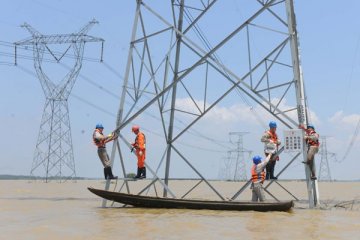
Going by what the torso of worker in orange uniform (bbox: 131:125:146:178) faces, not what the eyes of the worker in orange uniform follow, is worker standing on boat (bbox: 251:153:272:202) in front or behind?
behind

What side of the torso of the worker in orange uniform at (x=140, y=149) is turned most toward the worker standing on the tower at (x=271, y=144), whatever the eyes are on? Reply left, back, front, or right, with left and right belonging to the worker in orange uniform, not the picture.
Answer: back

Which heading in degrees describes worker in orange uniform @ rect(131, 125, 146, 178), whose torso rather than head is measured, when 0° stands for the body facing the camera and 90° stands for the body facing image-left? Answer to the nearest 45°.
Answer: approximately 90°

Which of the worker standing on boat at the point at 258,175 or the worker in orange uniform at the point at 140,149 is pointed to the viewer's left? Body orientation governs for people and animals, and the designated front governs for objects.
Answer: the worker in orange uniform

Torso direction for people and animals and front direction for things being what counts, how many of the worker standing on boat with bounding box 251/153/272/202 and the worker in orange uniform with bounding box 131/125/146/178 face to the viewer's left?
1

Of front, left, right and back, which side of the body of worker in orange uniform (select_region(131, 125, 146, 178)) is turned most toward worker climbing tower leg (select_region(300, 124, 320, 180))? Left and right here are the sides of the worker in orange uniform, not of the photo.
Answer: back

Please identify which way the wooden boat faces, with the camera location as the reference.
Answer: facing to the left of the viewer
